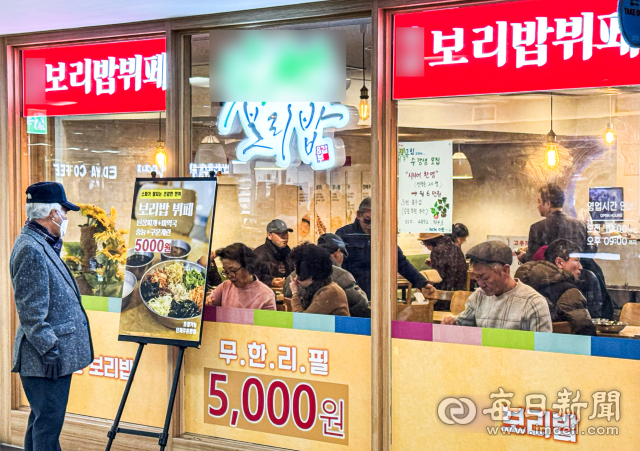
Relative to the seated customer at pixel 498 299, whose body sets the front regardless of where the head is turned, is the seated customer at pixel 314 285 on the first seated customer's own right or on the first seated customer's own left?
on the first seated customer's own right

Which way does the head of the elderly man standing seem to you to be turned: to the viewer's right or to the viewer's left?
to the viewer's right

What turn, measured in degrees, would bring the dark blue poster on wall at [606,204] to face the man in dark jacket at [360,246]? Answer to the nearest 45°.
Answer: approximately 90° to its right

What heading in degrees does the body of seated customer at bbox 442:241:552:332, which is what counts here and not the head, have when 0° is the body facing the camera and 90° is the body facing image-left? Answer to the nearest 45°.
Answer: approximately 45°

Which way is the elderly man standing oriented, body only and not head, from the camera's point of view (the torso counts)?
to the viewer's right

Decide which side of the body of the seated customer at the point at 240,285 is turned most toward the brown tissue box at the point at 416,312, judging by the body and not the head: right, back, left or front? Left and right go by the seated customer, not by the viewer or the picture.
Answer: left

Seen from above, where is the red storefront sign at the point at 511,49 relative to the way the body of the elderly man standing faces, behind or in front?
in front

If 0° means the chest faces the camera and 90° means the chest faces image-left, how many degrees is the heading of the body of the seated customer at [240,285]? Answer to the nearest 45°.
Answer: approximately 45°

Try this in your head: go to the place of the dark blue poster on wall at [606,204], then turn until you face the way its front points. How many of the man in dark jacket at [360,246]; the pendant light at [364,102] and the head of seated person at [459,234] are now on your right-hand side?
3
